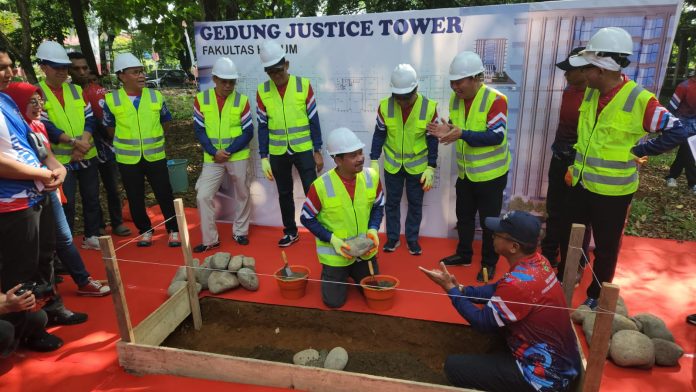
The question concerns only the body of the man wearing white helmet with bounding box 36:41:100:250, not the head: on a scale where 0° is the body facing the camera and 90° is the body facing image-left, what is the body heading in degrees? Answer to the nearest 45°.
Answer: approximately 315°

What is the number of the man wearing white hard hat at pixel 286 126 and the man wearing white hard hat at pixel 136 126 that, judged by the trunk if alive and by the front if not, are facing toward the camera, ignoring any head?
2

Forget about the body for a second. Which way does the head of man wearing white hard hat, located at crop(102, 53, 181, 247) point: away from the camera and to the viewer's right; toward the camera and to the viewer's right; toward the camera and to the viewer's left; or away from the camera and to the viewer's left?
toward the camera and to the viewer's right

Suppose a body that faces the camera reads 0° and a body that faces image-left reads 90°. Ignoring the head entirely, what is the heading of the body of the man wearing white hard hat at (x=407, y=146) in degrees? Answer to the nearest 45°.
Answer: approximately 0°

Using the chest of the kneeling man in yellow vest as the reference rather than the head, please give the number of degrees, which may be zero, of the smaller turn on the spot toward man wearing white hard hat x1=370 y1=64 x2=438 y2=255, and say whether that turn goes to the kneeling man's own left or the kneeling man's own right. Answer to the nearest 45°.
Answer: approximately 90° to the kneeling man's own left

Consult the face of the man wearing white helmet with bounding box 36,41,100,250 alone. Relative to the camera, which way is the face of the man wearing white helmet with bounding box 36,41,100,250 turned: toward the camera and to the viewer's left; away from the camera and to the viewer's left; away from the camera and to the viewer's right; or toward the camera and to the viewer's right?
toward the camera and to the viewer's right

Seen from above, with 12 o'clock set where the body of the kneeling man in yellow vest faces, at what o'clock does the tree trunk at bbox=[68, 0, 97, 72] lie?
The tree trunk is roughly at 6 o'clock from the kneeling man in yellow vest.

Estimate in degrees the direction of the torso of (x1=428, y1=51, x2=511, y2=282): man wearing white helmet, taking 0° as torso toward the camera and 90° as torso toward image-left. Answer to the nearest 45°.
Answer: approximately 45°

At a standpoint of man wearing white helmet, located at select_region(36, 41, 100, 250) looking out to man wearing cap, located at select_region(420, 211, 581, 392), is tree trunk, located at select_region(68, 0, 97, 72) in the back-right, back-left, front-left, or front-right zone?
back-left
